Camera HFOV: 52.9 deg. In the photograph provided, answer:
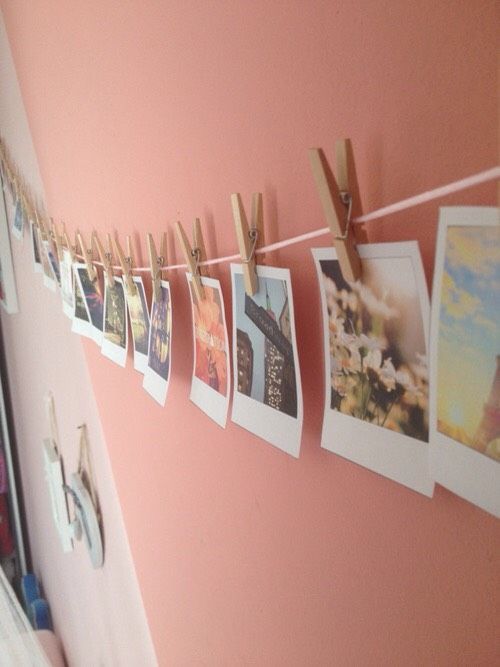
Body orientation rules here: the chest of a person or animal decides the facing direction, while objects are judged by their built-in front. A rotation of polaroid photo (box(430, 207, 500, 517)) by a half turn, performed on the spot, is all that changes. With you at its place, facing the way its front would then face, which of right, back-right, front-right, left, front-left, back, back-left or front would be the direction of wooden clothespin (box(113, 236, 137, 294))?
left

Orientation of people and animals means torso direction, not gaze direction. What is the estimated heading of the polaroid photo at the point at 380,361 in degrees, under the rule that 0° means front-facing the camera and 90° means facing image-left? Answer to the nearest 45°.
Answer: approximately 45°

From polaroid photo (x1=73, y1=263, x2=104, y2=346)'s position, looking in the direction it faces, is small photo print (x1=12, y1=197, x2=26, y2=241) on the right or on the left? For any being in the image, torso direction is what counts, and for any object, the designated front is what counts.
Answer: on its right

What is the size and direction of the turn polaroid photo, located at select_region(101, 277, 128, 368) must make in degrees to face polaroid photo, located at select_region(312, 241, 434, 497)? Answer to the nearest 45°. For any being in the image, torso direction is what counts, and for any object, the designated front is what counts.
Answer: approximately 45° to its left

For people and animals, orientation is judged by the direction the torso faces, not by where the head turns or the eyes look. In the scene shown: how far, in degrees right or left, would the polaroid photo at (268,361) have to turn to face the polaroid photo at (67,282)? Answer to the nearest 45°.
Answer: approximately 90° to its right

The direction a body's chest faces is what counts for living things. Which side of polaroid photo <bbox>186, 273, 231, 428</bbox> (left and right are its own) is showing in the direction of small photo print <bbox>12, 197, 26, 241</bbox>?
right

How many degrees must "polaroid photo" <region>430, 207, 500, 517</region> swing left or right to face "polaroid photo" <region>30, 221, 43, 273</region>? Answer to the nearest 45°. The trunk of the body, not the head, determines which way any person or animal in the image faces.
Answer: approximately 90° to its right

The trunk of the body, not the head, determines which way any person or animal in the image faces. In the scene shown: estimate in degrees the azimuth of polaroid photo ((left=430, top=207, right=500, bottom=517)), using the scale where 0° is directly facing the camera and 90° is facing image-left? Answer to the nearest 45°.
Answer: approximately 45°
